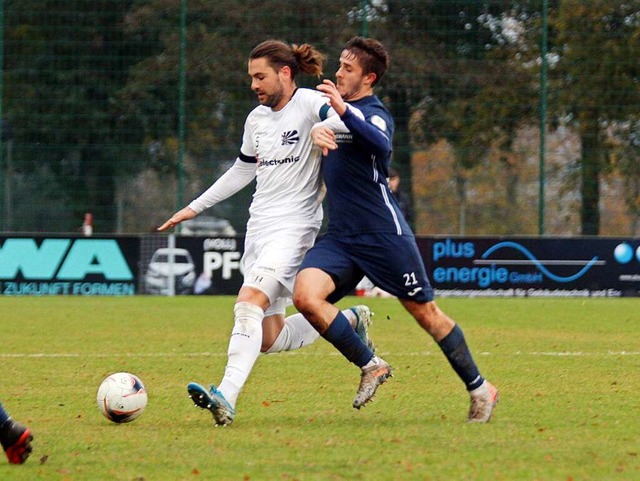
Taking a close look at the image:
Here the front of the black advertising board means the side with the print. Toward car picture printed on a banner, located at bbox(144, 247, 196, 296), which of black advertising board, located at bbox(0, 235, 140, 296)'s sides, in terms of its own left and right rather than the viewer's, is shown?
left

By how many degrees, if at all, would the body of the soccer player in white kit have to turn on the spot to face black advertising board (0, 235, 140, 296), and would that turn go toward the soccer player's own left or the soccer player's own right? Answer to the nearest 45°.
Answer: approximately 135° to the soccer player's own right

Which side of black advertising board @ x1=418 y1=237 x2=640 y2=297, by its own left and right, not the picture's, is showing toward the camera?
front

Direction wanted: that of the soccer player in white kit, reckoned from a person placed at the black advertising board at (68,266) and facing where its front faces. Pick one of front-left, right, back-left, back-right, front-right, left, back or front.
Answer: front

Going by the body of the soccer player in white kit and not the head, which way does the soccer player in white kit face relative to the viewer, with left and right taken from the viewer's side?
facing the viewer and to the left of the viewer

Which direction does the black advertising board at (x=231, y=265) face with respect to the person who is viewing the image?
facing the viewer

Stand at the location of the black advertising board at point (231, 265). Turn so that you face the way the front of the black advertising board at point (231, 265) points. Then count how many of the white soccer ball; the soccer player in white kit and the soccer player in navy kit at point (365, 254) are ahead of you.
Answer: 3

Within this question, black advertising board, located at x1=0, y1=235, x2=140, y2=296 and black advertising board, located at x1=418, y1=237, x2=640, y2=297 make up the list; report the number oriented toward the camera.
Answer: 2

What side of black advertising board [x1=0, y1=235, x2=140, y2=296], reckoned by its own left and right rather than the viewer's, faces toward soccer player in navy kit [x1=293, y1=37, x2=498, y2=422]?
front

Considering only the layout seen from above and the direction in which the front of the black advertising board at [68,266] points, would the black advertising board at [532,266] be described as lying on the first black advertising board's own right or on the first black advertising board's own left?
on the first black advertising board's own left

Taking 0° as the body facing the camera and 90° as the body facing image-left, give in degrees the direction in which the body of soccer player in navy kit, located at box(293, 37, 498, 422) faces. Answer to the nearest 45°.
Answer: approximately 45°

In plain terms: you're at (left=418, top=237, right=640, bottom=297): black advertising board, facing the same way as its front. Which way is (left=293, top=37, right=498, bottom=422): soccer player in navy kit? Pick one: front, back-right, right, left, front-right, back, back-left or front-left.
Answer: front
